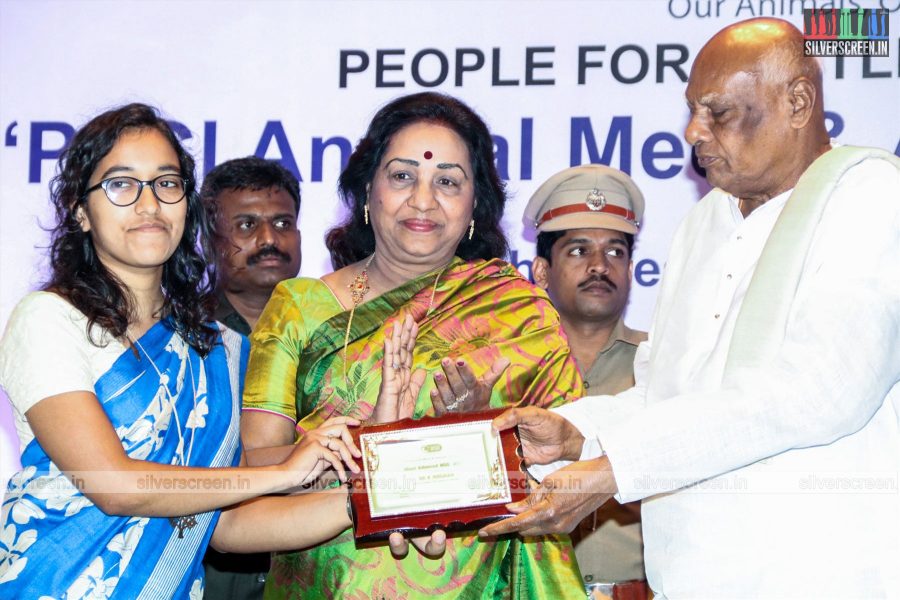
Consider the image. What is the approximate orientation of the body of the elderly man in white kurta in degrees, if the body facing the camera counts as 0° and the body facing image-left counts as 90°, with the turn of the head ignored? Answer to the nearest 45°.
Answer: approximately 45°

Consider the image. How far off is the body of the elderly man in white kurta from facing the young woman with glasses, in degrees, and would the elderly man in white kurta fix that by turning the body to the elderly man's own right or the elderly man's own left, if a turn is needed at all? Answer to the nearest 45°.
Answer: approximately 45° to the elderly man's own right

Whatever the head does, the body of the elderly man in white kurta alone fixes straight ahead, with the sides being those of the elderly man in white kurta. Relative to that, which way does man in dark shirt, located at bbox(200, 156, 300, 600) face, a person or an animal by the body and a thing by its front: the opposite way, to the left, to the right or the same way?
to the left

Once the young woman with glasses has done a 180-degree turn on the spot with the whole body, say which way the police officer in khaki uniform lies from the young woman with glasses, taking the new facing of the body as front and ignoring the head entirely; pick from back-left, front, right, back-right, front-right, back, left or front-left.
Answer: right

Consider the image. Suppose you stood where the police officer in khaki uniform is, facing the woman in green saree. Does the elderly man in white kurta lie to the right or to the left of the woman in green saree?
left

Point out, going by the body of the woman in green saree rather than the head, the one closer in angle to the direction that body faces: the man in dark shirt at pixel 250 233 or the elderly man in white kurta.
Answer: the elderly man in white kurta

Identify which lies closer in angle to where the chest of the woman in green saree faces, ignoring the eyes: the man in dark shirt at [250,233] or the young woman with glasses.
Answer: the young woman with glasses

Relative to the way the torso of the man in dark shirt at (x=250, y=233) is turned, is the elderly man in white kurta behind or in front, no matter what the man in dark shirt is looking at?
in front

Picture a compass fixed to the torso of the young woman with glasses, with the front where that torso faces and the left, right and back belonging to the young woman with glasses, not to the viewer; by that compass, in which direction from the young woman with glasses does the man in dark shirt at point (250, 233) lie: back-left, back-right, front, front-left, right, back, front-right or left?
back-left

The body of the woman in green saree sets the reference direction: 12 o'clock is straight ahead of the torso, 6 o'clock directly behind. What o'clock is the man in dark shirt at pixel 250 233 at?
The man in dark shirt is roughly at 5 o'clock from the woman in green saree.

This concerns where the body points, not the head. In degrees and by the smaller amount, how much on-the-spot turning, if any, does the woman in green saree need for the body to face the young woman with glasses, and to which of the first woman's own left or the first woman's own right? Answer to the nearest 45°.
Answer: approximately 45° to the first woman's own right

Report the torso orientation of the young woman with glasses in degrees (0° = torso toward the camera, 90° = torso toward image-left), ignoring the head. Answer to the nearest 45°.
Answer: approximately 315°
